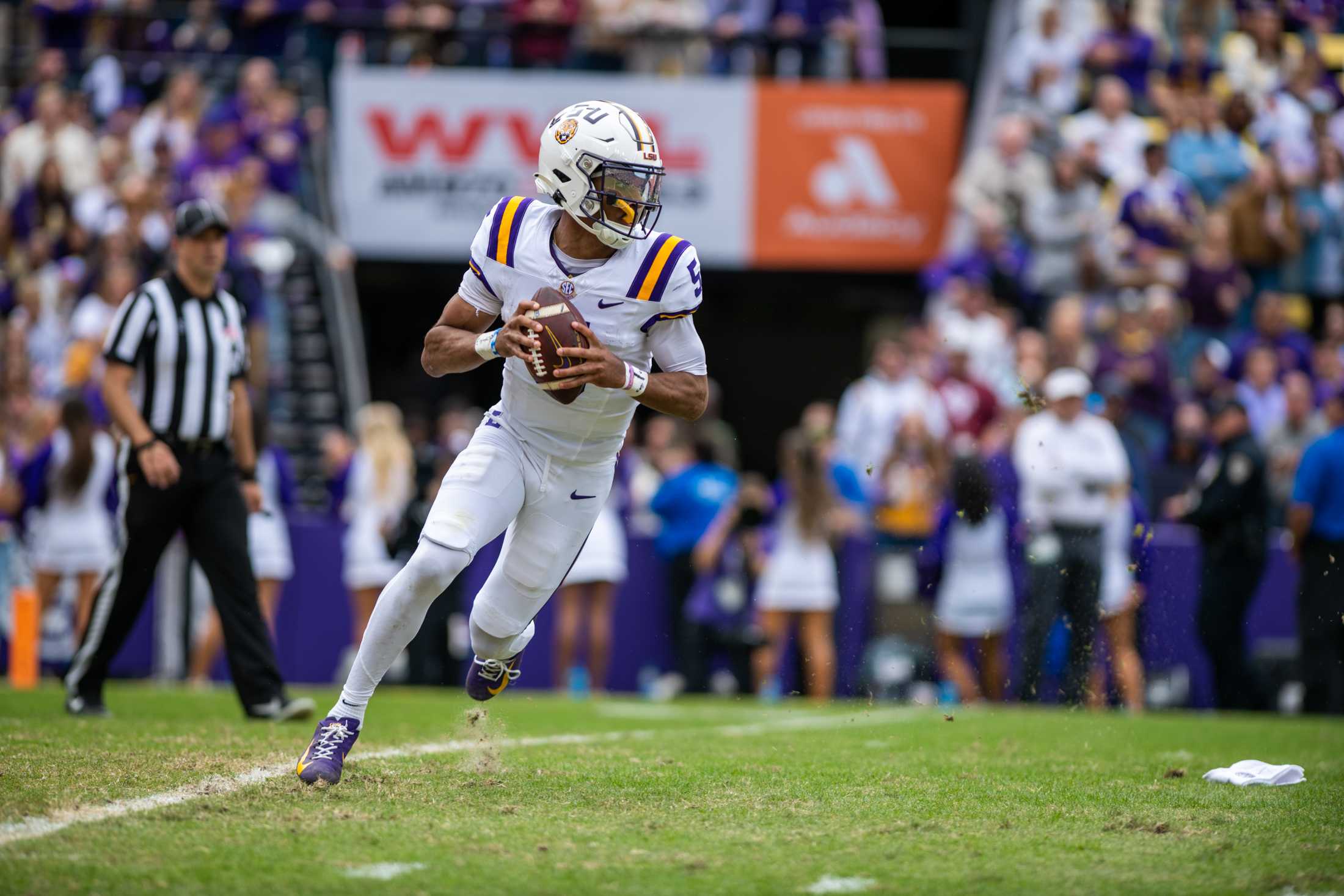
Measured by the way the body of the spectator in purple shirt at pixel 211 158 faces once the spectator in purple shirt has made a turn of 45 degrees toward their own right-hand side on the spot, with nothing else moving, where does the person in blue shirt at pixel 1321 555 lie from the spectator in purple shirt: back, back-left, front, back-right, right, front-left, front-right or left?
left

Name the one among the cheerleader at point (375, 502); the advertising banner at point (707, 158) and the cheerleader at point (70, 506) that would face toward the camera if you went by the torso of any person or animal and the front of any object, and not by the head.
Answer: the advertising banner

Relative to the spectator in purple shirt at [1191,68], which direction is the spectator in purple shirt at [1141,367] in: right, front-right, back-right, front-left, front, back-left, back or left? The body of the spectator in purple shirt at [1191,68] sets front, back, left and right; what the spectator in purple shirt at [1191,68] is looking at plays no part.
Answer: front

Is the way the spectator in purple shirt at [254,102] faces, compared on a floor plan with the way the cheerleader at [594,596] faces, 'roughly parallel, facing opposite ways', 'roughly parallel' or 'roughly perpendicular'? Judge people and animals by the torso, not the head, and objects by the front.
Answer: roughly parallel, facing opposite ways

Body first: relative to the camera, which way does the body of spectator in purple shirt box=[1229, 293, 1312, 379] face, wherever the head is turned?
toward the camera

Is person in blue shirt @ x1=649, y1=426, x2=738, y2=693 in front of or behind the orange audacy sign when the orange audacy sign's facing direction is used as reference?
in front

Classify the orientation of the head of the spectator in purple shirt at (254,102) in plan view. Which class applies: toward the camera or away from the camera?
toward the camera

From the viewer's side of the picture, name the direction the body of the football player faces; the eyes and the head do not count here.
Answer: toward the camera

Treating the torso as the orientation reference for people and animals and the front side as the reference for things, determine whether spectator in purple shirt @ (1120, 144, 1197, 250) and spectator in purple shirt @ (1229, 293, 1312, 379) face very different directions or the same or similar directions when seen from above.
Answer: same or similar directions

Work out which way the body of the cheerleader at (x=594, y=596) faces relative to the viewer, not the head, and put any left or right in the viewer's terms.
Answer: facing away from the viewer

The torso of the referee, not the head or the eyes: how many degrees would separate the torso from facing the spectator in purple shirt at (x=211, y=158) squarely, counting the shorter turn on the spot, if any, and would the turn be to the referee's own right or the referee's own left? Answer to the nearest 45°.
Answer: approximately 135° to the referee's own left

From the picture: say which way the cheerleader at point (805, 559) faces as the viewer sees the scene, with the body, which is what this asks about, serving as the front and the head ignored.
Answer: away from the camera

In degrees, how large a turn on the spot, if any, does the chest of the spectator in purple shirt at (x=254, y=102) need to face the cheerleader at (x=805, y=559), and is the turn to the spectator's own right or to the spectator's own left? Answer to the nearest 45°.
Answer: approximately 45° to the spectator's own left

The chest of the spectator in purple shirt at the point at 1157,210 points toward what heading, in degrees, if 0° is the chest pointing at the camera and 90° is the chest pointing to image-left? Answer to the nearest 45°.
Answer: approximately 0°

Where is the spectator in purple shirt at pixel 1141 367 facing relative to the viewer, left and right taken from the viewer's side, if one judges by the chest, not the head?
facing the viewer

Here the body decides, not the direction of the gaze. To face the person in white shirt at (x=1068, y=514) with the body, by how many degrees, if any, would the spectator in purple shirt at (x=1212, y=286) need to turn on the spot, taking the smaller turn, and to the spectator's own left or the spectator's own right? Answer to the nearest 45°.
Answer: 0° — they already face them

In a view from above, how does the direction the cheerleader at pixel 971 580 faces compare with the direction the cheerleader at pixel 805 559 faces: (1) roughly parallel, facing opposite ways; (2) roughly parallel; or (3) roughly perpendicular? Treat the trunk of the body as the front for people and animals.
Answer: roughly parallel

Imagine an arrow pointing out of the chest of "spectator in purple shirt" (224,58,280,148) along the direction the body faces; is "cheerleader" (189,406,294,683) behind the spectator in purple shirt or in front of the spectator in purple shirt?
in front

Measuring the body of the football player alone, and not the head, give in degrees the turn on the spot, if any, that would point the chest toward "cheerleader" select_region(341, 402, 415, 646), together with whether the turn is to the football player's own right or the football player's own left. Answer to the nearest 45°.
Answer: approximately 180°

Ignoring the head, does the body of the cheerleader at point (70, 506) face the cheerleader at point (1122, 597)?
no

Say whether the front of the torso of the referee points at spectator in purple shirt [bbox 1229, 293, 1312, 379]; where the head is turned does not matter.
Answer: no
